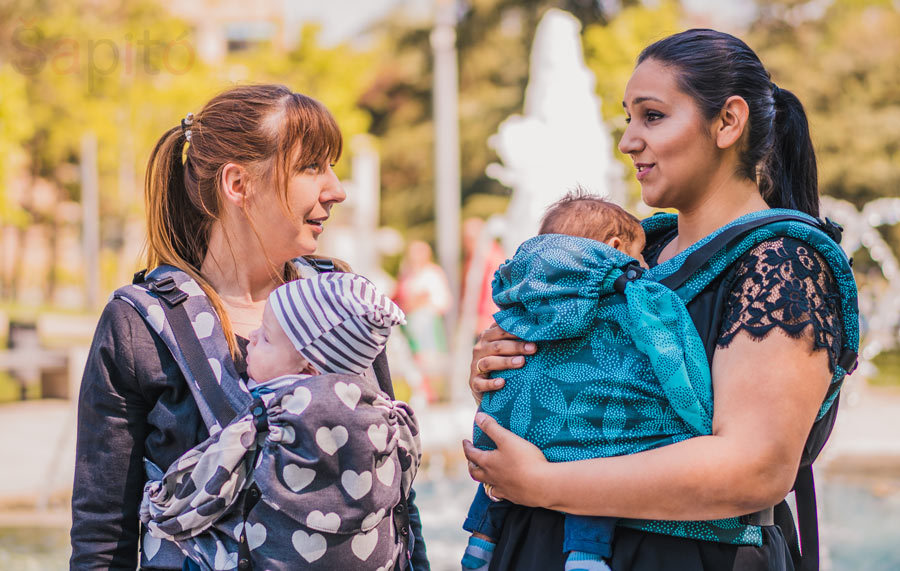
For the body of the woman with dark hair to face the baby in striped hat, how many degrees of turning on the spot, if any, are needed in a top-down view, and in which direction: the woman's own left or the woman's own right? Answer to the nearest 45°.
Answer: approximately 45° to the woman's own right

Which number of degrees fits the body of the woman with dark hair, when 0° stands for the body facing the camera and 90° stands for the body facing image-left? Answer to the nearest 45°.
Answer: approximately 45°

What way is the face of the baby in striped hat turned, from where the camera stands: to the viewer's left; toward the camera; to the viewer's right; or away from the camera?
to the viewer's left

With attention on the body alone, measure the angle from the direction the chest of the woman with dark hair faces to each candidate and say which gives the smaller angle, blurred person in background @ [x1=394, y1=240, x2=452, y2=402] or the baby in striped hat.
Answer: the baby in striped hat

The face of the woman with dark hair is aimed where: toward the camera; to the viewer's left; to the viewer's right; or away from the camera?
to the viewer's left
